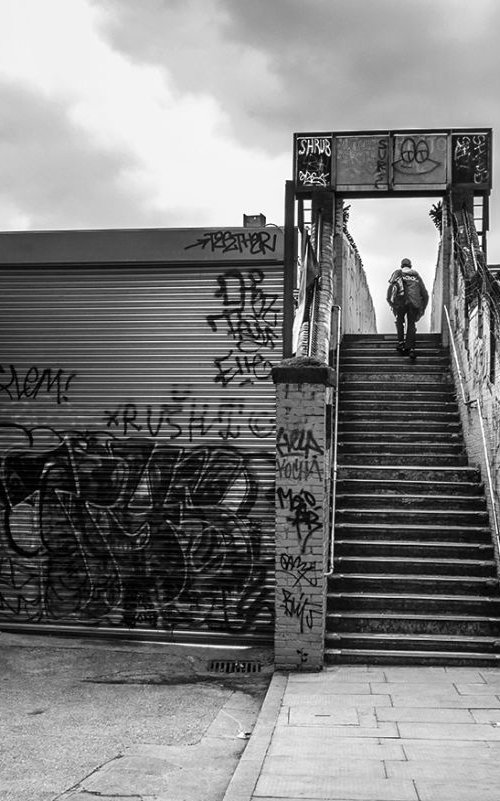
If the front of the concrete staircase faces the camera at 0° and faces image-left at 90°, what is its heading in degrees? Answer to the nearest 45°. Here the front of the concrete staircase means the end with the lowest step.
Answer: approximately 0°

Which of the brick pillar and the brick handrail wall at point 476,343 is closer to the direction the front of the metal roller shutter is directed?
the brick pillar

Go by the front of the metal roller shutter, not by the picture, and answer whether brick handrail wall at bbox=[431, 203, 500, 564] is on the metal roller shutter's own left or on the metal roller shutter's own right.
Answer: on the metal roller shutter's own left

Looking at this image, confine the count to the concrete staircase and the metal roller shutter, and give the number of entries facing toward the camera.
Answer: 2

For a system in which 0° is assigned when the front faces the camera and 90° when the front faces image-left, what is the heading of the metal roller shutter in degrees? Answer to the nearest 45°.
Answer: approximately 0°

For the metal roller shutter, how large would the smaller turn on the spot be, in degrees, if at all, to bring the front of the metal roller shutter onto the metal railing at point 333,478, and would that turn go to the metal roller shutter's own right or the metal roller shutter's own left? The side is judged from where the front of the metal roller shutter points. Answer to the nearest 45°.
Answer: approximately 90° to the metal roller shutter's own left

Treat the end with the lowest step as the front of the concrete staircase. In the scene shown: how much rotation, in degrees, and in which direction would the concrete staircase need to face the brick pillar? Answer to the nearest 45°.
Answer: approximately 45° to its right

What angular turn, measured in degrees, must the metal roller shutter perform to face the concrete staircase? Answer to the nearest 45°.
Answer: approximately 90° to its left
